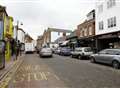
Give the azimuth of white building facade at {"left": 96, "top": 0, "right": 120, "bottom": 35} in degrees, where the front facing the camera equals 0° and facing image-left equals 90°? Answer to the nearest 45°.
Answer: approximately 45°

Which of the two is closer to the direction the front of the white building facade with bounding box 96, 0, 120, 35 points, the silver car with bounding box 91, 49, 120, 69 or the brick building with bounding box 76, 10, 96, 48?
the silver car

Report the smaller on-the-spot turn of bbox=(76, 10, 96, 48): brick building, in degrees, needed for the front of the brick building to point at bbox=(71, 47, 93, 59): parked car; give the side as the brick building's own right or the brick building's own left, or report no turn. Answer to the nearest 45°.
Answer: approximately 45° to the brick building's own left

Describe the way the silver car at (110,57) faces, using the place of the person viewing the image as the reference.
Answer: facing away from the viewer and to the left of the viewer

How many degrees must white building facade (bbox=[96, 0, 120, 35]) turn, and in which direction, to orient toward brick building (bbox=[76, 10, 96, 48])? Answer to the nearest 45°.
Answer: approximately 90° to its right

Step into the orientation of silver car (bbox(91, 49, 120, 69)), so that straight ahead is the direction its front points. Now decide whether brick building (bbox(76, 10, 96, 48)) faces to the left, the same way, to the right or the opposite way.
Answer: to the left

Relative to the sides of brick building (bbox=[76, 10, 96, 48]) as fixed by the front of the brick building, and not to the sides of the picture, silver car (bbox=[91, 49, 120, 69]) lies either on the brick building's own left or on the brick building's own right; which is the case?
on the brick building's own left

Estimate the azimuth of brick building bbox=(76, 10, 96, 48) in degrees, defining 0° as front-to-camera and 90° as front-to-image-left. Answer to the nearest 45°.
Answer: approximately 45°
